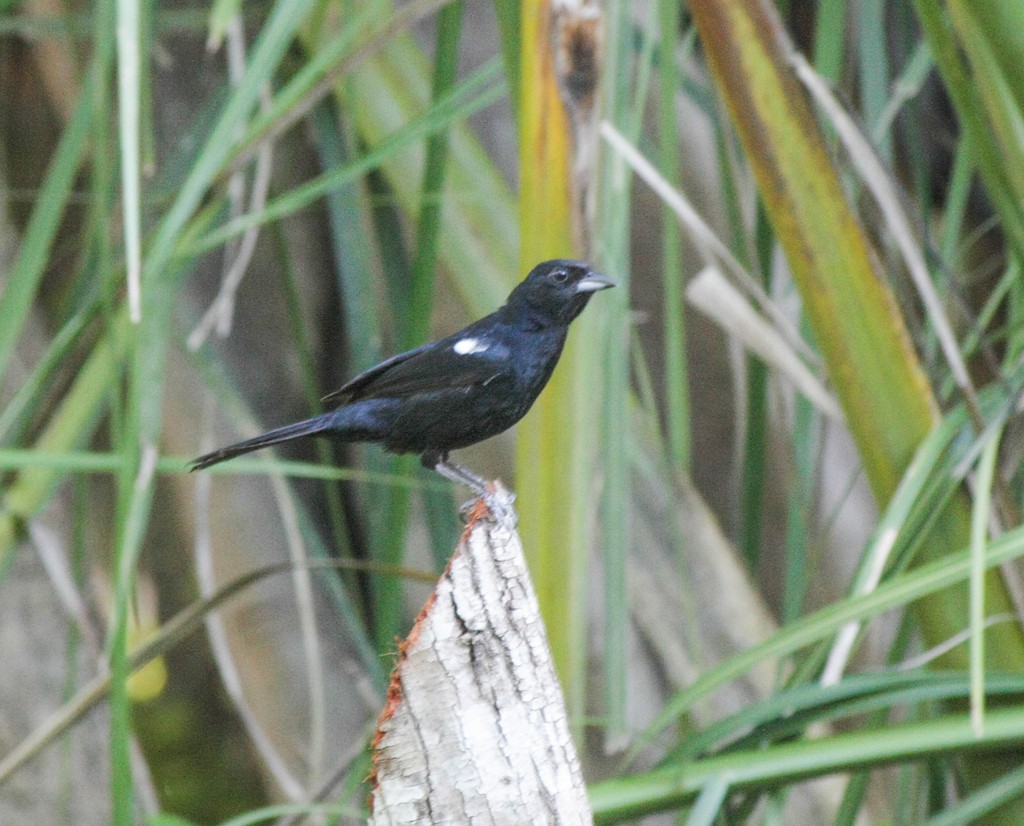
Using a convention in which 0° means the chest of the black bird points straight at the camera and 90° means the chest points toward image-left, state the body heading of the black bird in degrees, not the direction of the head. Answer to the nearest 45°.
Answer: approximately 270°
